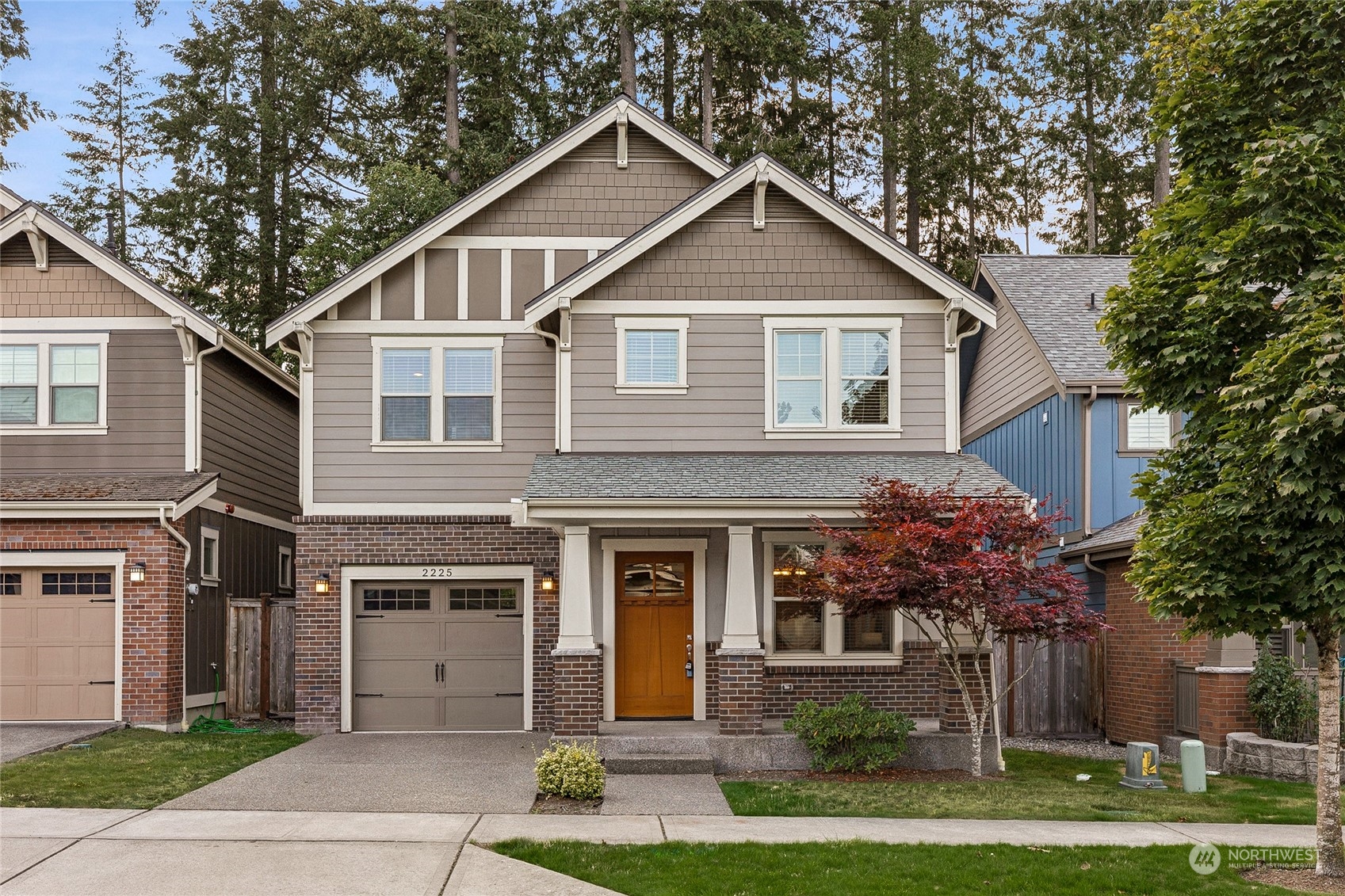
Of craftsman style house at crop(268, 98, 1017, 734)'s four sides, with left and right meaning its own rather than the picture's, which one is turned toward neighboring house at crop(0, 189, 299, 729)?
right

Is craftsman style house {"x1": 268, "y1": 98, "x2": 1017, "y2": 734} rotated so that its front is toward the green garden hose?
no

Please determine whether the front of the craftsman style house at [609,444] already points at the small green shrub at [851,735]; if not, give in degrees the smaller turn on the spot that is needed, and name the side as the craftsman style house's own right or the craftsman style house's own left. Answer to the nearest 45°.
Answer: approximately 45° to the craftsman style house's own left

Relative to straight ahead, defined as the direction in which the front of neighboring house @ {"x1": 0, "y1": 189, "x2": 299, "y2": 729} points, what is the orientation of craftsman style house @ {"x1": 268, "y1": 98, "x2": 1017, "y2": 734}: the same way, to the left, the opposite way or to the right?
the same way

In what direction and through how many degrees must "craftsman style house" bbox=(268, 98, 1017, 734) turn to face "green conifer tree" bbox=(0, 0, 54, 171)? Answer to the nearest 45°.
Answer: approximately 135° to its right

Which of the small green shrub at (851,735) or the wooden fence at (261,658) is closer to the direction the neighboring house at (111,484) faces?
the small green shrub

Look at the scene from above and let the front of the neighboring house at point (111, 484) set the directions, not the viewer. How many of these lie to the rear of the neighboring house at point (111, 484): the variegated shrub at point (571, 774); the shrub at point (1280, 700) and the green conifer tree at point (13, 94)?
1

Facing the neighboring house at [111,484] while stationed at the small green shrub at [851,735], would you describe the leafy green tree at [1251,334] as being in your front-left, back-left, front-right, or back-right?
back-left

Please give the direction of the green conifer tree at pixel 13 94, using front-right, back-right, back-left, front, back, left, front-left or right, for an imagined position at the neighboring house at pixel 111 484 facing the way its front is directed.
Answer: back

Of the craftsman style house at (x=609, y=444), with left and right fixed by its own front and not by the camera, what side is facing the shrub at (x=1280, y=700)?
left

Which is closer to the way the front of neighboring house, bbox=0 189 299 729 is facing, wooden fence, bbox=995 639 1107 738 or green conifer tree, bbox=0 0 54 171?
the wooden fence

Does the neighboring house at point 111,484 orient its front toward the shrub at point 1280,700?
no

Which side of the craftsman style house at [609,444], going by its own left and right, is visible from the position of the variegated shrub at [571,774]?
front

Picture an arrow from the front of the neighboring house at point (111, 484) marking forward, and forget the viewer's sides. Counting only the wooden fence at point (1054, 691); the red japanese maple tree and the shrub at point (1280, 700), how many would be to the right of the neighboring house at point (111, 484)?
0

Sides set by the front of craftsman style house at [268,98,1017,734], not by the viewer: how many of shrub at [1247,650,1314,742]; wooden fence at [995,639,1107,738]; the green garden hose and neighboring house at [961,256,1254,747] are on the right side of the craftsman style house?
1

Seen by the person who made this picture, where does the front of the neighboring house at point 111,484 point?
facing the viewer

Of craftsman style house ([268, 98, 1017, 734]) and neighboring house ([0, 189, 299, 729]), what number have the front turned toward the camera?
2

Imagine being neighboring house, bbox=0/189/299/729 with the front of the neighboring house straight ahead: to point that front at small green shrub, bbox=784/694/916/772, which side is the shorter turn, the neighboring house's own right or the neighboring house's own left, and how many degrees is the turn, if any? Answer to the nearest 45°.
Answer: approximately 45° to the neighboring house's own left
